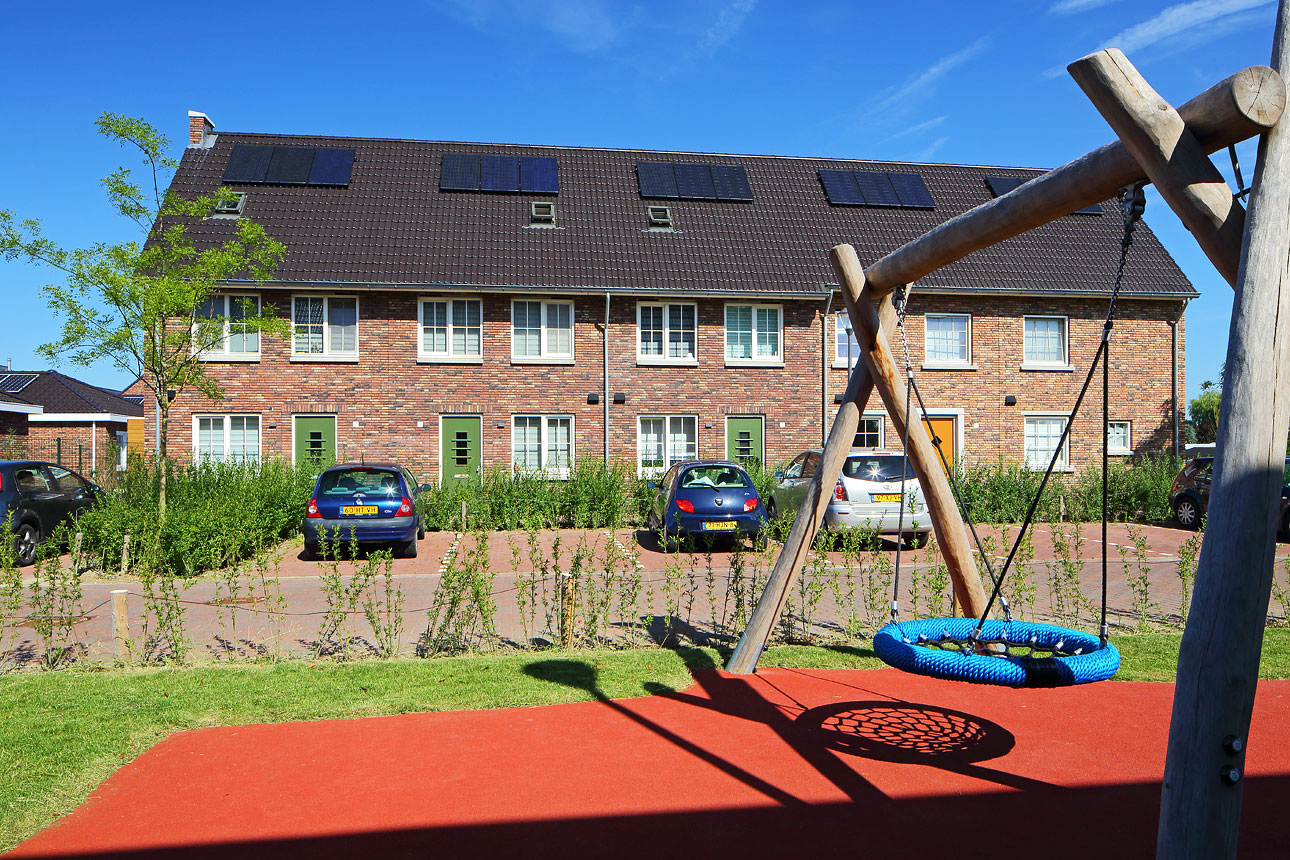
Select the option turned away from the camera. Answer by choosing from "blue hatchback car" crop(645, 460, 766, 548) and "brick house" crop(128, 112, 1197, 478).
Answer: the blue hatchback car

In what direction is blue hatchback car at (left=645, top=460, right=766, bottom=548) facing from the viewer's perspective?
away from the camera

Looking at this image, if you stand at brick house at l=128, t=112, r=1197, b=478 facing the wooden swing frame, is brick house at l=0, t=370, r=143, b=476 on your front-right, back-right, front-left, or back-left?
back-right

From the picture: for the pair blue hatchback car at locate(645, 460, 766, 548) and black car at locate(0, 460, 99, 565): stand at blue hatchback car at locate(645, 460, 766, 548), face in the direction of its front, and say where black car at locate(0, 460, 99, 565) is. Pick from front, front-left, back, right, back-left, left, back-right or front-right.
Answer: left

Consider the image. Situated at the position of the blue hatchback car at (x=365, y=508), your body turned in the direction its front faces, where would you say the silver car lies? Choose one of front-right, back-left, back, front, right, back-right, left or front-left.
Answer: right

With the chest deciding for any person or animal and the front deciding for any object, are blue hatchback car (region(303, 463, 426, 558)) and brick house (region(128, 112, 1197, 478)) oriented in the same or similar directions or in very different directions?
very different directions

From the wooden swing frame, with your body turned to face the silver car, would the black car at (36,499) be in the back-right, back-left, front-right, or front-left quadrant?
front-left

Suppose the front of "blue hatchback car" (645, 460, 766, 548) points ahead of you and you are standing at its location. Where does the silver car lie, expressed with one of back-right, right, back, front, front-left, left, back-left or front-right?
right

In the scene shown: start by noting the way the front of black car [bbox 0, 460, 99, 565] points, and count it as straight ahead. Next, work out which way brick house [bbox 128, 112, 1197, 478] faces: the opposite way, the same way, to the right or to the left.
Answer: the opposite way

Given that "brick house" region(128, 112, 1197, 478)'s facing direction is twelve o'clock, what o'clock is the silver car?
The silver car is roughly at 11 o'clock from the brick house.

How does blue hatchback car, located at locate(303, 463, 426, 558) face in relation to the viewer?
away from the camera

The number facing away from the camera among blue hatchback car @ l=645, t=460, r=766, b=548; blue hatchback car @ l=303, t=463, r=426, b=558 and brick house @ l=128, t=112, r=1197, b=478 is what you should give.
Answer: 2

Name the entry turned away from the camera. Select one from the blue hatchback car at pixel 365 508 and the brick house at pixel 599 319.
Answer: the blue hatchback car

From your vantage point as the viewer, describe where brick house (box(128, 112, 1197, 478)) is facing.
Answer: facing the viewer

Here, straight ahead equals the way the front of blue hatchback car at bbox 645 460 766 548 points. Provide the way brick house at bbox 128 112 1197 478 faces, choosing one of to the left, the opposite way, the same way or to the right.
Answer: the opposite way

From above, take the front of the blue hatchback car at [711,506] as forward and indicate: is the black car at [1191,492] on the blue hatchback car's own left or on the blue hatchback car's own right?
on the blue hatchback car's own right
